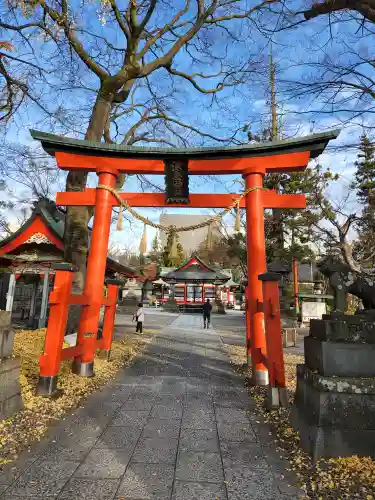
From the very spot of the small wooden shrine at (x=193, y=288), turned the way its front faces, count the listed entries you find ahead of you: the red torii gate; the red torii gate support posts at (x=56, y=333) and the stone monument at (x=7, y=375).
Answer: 3

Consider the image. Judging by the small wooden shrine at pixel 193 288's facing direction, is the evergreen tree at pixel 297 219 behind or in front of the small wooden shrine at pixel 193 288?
in front

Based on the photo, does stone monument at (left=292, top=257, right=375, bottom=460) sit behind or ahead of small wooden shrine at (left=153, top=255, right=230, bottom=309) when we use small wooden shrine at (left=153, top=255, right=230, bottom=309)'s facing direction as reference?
ahead

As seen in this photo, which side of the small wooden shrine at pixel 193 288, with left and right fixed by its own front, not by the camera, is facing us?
front

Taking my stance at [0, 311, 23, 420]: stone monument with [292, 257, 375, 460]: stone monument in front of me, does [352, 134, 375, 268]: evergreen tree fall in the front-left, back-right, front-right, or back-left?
front-left

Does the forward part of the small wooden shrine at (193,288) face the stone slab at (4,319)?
yes

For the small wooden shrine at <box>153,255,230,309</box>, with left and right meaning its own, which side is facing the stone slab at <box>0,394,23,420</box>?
front

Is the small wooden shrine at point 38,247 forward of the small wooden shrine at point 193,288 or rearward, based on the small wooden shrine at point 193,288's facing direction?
forward

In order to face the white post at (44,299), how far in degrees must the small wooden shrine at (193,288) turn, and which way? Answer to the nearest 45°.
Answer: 0° — it already faces it

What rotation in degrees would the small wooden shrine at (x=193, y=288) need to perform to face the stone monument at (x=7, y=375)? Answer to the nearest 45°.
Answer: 0° — it already faces it

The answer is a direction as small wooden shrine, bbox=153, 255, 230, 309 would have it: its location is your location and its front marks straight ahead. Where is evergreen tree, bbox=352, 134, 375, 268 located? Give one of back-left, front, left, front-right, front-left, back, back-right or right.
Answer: front-left

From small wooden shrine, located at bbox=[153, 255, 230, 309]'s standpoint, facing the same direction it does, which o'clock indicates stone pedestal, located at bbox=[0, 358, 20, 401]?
The stone pedestal is roughly at 12 o'clock from the small wooden shrine.

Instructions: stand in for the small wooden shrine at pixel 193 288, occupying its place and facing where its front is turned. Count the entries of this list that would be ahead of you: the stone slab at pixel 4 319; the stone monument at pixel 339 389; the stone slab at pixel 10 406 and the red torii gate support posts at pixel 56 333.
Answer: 4

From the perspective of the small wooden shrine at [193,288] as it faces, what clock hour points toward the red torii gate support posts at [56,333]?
The red torii gate support posts is roughly at 12 o'clock from the small wooden shrine.

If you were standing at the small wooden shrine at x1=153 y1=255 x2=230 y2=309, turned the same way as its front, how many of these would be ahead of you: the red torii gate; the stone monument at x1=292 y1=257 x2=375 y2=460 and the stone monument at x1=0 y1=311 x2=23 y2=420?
3

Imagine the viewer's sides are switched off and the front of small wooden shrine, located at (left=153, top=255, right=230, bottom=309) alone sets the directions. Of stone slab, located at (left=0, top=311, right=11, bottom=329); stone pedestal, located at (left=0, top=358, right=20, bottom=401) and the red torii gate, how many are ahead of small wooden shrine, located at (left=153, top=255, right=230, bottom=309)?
3

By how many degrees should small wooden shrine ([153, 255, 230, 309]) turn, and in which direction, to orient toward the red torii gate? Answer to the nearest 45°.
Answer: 0° — it already faces it
